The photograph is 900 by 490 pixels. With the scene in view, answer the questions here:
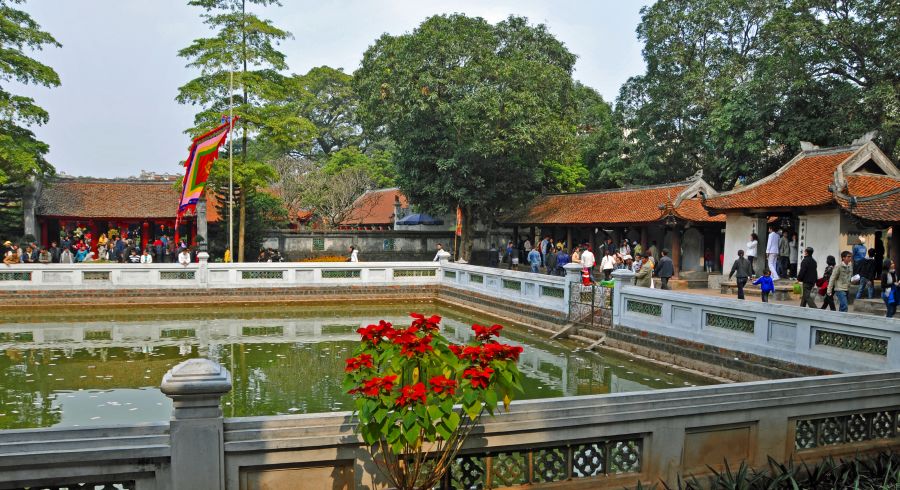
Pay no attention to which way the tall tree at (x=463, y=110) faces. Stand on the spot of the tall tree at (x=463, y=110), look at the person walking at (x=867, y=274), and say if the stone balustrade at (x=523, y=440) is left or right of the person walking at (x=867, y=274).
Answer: right

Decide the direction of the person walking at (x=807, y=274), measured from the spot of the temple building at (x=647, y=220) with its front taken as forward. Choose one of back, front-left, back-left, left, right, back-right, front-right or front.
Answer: front-left

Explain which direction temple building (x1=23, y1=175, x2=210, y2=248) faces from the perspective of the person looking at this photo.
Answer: facing the viewer

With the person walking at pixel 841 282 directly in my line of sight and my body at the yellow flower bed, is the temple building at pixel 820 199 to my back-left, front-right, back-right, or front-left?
front-left

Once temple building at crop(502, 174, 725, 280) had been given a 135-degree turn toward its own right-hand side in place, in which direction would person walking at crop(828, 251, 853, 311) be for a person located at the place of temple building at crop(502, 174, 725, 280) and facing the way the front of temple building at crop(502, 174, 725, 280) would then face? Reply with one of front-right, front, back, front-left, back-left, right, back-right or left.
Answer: back

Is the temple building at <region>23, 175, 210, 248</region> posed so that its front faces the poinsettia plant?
yes

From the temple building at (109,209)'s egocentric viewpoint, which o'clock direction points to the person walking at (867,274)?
The person walking is roughly at 11 o'clock from the temple building.

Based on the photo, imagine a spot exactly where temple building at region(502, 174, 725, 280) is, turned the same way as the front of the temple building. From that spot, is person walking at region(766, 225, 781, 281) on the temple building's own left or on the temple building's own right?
on the temple building's own left

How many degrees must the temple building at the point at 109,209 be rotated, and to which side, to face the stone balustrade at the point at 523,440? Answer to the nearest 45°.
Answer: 0° — it already faces it

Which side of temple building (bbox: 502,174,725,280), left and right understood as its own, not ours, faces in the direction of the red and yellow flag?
front

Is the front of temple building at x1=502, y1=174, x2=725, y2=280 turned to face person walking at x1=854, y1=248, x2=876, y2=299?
no

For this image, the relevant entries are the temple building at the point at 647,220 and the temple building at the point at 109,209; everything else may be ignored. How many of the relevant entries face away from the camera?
0

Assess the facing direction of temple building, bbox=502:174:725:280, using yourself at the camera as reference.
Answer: facing the viewer and to the left of the viewer

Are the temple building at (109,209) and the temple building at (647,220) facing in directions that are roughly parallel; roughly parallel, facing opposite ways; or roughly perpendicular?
roughly perpendicular

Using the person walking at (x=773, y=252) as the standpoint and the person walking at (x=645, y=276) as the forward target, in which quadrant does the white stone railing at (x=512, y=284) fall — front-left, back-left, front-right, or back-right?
front-right
